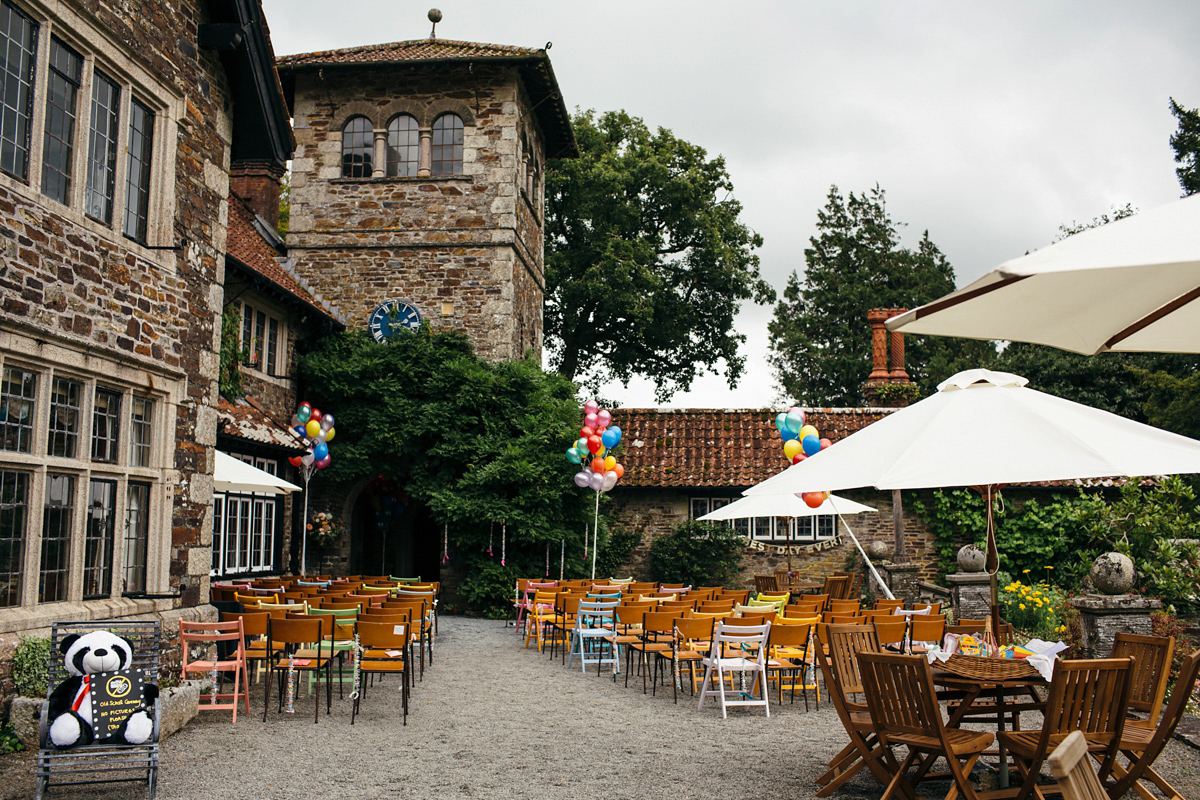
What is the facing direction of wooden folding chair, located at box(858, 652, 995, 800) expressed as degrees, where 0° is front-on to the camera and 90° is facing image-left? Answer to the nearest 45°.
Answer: approximately 225°

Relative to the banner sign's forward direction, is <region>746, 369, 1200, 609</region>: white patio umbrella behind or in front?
in front

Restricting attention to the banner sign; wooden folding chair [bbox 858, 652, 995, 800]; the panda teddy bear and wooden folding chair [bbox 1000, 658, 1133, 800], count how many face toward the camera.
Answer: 2

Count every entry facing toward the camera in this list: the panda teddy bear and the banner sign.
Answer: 2

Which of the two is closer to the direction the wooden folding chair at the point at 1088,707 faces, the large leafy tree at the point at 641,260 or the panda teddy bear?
the large leafy tree

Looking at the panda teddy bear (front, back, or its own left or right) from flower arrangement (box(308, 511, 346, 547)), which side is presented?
back

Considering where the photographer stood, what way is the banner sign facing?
facing the viewer

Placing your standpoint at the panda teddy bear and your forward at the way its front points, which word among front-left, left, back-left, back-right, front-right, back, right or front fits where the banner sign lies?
back-left

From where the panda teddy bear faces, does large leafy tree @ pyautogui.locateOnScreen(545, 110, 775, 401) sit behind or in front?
behind

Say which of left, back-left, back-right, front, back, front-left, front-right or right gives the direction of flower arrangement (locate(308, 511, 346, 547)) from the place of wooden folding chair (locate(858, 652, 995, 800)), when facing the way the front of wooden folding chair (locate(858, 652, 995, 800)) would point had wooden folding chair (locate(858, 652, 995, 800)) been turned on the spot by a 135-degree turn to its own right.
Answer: back-right

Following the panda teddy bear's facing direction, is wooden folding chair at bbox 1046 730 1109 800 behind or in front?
in front

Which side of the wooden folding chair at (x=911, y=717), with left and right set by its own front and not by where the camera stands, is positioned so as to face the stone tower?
left

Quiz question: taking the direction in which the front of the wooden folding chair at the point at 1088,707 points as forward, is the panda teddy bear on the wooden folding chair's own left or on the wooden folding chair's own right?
on the wooden folding chair's own left

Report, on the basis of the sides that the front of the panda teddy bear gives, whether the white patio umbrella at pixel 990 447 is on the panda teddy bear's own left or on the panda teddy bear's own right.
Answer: on the panda teddy bear's own left

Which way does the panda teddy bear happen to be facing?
toward the camera

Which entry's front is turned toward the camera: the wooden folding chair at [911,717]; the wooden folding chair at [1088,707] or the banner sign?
the banner sign
